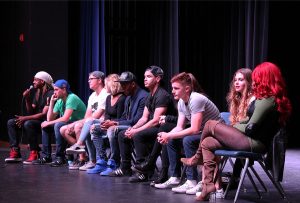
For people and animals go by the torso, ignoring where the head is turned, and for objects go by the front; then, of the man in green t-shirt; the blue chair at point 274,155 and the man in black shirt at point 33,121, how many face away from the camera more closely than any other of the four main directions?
0

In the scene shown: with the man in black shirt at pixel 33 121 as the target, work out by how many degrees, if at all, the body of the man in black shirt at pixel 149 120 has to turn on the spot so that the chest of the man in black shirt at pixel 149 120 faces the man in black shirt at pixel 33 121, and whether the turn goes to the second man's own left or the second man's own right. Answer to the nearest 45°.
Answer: approximately 90° to the second man's own right

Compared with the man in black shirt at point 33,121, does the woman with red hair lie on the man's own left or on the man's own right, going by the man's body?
on the man's own left

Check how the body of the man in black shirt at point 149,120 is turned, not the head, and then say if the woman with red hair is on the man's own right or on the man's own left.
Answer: on the man's own left

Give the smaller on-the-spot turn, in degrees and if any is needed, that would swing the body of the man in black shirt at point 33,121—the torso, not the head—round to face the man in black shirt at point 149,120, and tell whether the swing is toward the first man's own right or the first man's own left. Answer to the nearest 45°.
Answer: approximately 90° to the first man's own left

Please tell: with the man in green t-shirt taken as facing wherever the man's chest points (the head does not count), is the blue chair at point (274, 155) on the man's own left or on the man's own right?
on the man's own left

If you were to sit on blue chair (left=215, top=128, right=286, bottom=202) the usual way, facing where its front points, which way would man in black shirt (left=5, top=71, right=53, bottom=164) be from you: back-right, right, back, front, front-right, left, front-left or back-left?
front-right

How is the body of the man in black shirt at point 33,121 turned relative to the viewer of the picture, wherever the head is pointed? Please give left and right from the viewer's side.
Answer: facing the viewer and to the left of the viewer

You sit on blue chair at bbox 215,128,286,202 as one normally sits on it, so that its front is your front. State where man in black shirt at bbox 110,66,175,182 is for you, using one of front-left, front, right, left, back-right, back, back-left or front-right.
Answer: front-right

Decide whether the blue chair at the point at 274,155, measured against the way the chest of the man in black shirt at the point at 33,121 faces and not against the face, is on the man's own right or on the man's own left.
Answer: on the man's own left
